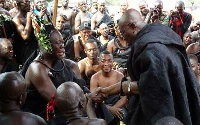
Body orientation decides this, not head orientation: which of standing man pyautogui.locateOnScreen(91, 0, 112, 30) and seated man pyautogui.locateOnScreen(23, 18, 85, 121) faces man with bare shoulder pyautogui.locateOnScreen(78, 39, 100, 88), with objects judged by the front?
the standing man

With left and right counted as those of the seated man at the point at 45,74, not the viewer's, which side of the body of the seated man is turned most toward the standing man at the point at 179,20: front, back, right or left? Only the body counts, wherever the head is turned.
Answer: left

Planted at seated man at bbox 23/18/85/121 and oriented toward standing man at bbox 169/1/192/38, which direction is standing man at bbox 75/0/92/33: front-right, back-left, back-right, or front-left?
front-left

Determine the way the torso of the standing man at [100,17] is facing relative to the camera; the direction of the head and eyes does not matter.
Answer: toward the camera

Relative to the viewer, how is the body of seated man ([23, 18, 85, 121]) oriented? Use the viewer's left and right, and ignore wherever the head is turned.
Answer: facing the viewer and to the right of the viewer

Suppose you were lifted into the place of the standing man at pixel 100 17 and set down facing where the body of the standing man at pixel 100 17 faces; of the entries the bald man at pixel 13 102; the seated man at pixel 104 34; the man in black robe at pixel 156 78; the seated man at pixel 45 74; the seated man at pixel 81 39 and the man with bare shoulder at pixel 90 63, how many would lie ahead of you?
6

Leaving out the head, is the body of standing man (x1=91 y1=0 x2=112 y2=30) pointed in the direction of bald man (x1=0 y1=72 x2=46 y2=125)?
yes

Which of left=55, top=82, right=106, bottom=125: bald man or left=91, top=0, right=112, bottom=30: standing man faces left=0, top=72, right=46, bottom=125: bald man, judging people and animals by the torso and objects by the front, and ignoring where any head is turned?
the standing man

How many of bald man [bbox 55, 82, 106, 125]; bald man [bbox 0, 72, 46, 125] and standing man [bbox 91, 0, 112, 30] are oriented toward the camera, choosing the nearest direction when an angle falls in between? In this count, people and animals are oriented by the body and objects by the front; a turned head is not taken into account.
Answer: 1

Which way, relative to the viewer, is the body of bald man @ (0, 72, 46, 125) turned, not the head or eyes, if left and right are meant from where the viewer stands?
facing away from the viewer and to the right of the viewer

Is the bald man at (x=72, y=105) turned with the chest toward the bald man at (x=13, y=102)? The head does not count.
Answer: no

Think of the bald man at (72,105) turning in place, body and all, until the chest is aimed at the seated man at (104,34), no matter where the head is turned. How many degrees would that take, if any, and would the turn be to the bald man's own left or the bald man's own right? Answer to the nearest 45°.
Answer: approximately 45° to the bald man's own left

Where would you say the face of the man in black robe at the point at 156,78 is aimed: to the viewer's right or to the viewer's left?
to the viewer's left

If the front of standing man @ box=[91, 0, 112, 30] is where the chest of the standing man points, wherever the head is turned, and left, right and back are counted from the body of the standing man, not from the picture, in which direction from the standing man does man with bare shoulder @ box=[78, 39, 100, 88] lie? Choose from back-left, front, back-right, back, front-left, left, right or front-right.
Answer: front

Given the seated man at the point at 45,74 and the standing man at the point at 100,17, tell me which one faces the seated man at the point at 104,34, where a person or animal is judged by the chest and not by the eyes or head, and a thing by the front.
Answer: the standing man

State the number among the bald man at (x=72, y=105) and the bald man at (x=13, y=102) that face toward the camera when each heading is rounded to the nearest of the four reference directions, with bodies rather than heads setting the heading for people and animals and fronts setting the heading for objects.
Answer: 0

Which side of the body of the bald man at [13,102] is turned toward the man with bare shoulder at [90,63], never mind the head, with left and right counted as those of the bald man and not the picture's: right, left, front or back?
front
